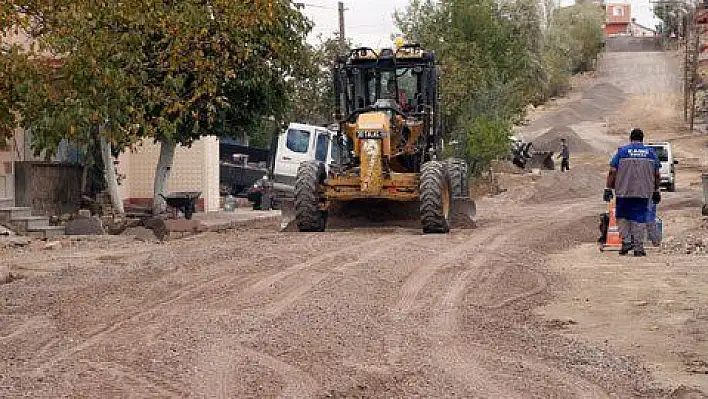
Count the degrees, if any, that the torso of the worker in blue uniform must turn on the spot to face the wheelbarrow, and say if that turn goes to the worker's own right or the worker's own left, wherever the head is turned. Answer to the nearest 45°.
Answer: approximately 45° to the worker's own left

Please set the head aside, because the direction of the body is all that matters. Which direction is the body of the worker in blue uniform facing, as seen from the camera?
away from the camera

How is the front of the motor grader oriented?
toward the camera

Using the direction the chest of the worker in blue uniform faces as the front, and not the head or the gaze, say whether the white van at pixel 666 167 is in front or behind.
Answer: in front

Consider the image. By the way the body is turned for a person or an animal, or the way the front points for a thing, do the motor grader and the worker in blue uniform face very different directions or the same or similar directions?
very different directions

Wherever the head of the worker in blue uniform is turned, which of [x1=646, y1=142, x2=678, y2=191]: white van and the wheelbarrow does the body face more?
the white van

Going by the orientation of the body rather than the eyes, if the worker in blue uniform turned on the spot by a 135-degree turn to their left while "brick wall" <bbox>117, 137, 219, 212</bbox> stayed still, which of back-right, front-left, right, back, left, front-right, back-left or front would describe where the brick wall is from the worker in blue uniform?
right

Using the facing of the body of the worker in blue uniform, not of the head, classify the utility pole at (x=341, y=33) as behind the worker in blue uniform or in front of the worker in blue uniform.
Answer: in front
